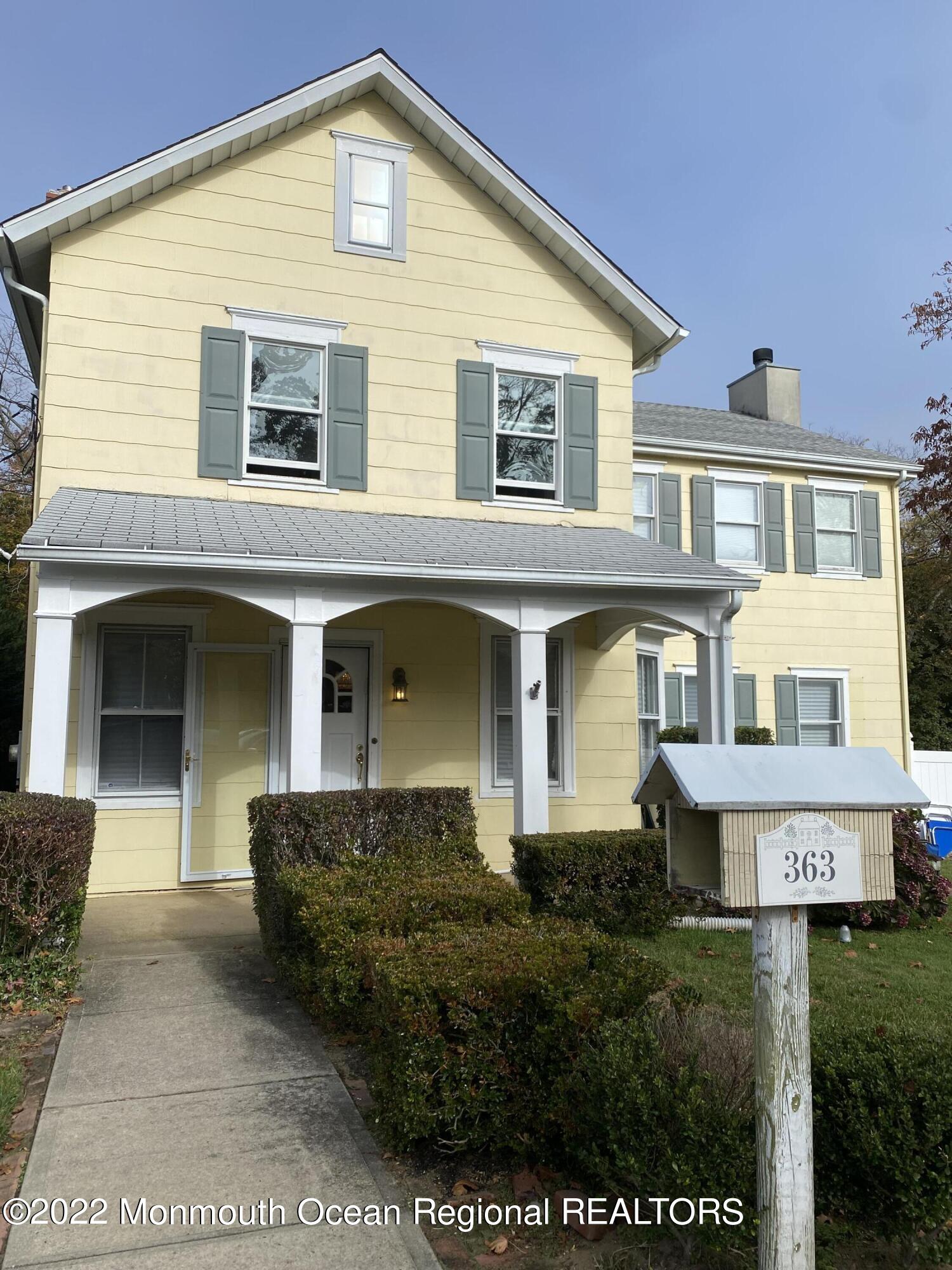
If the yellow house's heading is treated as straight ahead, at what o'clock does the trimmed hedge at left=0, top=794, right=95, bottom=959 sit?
The trimmed hedge is roughly at 1 o'clock from the yellow house.

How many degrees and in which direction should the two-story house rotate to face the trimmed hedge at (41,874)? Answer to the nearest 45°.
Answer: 0° — it already faces it

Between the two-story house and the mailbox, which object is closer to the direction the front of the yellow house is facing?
the mailbox

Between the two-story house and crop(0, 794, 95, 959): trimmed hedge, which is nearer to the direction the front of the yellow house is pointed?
the trimmed hedge

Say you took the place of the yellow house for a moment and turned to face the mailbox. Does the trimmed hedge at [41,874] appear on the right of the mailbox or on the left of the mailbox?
right

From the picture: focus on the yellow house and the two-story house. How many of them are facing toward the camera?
2

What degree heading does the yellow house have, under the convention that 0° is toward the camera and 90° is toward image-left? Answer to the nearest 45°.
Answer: approximately 0°
